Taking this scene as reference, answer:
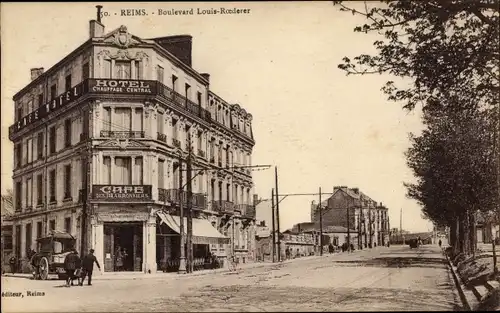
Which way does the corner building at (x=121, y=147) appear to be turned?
toward the camera

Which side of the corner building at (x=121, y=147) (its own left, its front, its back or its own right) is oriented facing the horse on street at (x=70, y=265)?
front

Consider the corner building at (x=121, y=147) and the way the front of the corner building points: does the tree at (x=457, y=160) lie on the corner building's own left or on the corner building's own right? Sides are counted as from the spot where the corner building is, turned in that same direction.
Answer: on the corner building's own left

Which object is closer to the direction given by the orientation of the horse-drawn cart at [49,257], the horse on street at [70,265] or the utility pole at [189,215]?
the horse on street

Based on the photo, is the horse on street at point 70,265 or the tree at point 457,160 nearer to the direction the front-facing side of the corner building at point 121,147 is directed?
the horse on street
